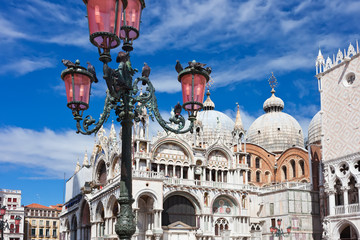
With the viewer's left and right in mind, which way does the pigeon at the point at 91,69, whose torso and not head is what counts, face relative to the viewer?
facing to the left of the viewer

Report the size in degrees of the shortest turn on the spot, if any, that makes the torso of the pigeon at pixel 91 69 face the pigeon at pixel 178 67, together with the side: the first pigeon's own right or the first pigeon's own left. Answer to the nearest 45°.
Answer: approximately 180°

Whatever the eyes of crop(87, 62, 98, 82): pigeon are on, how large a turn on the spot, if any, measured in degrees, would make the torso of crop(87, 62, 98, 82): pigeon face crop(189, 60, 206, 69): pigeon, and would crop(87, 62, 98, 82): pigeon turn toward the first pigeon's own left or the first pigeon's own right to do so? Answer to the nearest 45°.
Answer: approximately 180°

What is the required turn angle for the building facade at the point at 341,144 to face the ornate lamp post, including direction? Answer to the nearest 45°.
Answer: approximately 45° to its left

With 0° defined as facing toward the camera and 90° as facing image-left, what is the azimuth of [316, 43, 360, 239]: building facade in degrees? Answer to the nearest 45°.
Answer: approximately 45°

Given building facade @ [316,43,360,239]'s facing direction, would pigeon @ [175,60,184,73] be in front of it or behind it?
in front

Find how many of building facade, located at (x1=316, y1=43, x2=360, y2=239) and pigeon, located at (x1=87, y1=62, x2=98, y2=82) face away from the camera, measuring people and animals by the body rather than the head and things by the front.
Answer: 0

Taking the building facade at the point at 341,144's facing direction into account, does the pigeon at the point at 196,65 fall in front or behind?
in front

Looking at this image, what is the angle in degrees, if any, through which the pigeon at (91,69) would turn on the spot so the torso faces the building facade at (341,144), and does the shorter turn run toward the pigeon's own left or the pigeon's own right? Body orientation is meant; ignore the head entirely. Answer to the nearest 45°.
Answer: approximately 135° to the pigeon's own right
